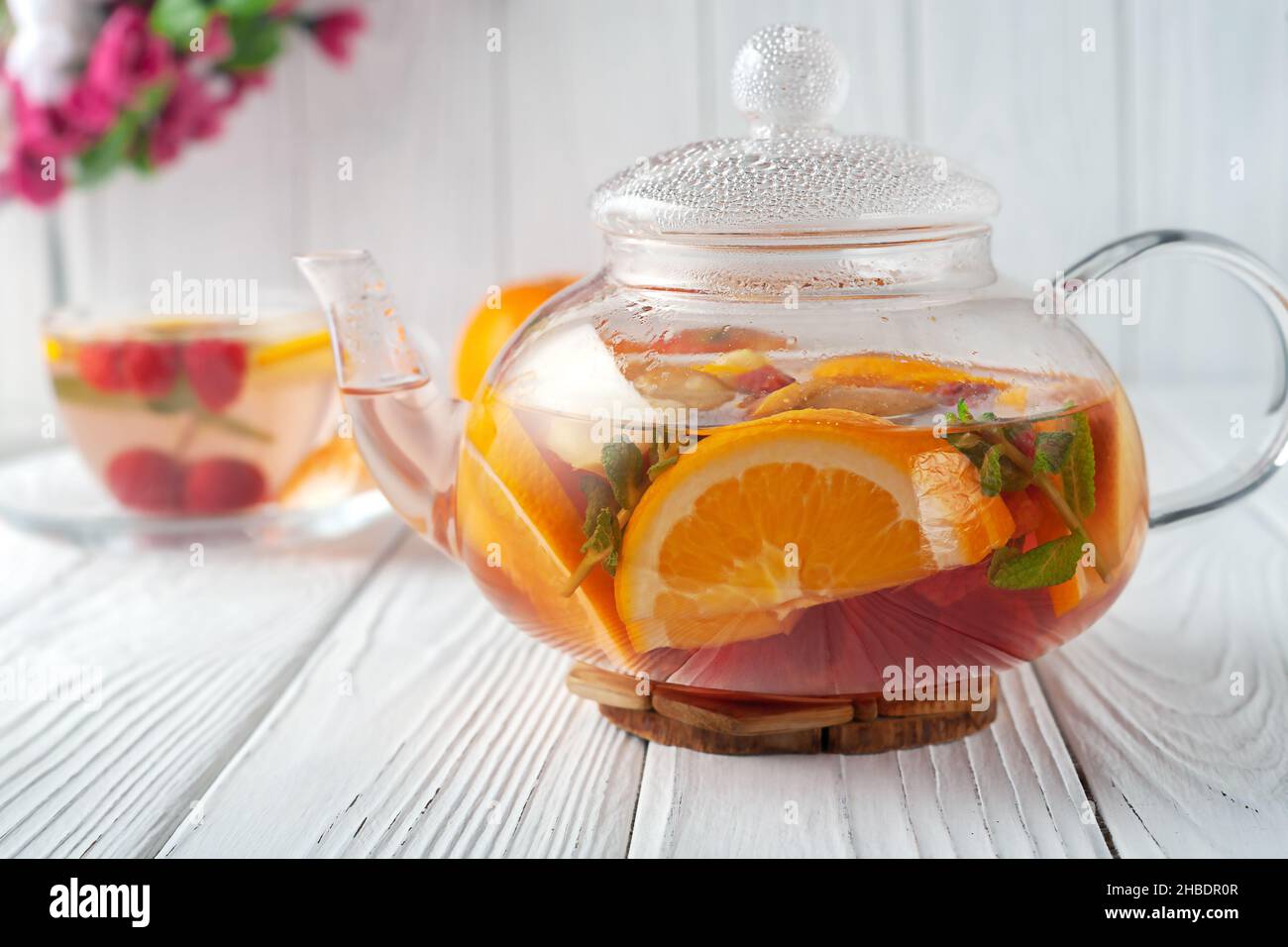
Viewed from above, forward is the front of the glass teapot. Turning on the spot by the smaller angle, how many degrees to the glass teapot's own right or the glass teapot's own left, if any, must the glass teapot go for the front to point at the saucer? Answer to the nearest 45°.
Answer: approximately 45° to the glass teapot's own right

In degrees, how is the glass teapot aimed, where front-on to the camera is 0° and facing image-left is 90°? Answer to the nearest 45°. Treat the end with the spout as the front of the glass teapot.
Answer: approximately 90°

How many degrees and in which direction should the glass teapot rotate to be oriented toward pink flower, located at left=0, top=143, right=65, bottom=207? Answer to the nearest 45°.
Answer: approximately 45° to its right

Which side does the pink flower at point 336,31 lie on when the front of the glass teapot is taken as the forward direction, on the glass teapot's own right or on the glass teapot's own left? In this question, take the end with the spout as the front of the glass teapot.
on the glass teapot's own right

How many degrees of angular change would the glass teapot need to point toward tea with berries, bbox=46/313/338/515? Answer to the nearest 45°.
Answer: approximately 45° to its right

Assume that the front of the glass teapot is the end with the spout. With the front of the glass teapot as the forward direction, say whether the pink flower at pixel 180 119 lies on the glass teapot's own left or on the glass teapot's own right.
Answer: on the glass teapot's own right
